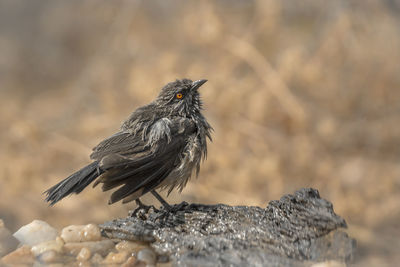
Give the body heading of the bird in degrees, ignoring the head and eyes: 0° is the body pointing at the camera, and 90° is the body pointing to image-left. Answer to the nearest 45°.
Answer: approximately 270°
